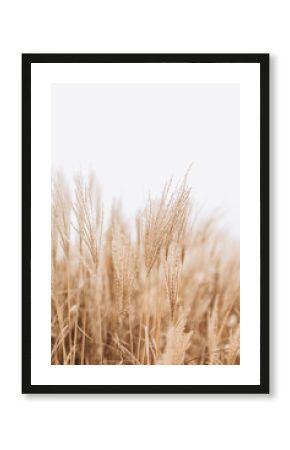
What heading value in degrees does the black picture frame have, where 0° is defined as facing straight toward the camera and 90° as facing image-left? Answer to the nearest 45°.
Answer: approximately 0°
